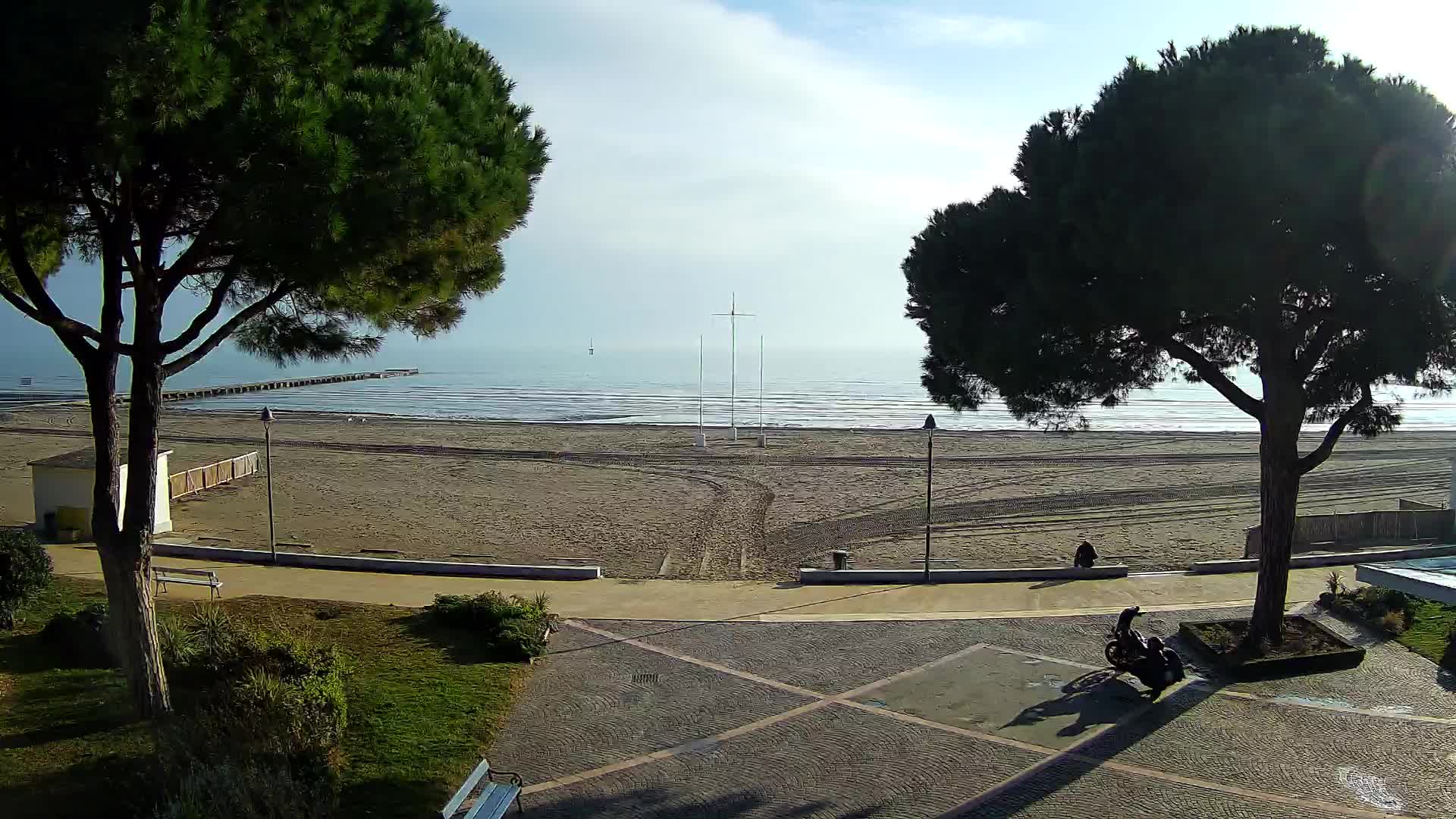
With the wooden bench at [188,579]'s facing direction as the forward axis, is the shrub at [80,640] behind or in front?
behind

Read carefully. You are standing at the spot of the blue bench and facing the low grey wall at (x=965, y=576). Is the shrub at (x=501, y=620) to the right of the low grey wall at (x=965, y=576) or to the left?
left

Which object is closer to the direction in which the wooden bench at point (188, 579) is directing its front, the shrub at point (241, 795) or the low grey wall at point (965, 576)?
the low grey wall

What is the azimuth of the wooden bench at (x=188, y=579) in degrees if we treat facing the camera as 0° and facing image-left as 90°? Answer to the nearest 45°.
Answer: approximately 225°

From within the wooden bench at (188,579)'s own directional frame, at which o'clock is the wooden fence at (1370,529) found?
The wooden fence is roughly at 2 o'clock from the wooden bench.

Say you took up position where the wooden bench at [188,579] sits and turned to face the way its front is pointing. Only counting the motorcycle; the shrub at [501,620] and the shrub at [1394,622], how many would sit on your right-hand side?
3

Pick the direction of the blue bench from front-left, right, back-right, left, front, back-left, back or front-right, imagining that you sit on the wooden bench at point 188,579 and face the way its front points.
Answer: back-right

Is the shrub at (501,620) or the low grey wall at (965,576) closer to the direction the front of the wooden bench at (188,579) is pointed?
the low grey wall

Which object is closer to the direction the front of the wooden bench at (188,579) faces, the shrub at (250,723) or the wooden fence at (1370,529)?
the wooden fence

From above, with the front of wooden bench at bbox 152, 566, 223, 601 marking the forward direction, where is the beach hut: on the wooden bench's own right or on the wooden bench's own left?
on the wooden bench's own left

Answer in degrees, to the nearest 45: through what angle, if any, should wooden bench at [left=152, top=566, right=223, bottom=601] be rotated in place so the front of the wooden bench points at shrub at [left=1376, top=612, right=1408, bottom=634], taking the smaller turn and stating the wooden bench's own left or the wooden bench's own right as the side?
approximately 90° to the wooden bench's own right

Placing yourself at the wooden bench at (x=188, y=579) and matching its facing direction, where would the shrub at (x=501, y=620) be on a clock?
The shrub is roughly at 3 o'clock from the wooden bench.

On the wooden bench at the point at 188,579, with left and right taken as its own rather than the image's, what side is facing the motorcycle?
right
